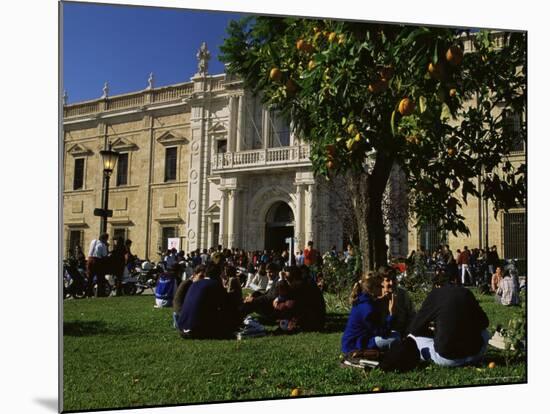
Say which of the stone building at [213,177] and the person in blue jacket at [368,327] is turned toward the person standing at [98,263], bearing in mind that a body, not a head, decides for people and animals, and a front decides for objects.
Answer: the stone building

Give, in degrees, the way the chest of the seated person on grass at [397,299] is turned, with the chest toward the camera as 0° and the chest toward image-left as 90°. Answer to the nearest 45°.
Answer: approximately 45°

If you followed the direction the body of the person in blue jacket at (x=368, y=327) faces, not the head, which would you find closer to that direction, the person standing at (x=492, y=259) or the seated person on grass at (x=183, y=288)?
the person standing
